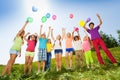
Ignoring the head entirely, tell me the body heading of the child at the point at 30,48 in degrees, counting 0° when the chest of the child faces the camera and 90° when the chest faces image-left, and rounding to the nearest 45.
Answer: approximately 0°

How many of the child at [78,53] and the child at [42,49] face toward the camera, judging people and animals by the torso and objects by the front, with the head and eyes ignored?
2

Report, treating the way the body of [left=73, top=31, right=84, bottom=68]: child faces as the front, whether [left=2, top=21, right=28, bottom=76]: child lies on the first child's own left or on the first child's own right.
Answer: on the first child's own right

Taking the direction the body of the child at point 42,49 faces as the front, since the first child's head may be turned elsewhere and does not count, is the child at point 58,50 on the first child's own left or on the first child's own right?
on the first child's own left

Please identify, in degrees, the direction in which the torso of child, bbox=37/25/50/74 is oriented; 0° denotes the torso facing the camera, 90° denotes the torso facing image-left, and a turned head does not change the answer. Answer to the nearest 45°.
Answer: approximately 0°
